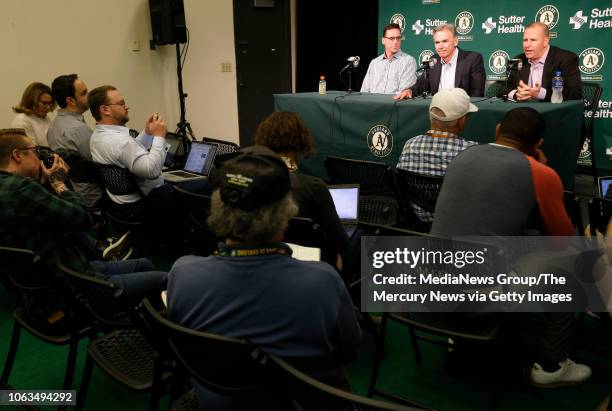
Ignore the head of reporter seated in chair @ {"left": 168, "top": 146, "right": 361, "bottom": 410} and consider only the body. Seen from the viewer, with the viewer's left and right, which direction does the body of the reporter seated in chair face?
facing away from the viewer

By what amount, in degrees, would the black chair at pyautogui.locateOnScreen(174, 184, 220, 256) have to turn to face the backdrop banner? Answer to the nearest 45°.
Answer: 0° — it already faces it

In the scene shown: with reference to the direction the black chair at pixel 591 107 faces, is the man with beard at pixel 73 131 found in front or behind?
in front

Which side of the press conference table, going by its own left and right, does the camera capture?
front

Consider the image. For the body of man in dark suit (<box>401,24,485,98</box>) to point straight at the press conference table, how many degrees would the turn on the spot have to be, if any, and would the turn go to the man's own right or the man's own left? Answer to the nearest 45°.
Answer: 0° — they already face it

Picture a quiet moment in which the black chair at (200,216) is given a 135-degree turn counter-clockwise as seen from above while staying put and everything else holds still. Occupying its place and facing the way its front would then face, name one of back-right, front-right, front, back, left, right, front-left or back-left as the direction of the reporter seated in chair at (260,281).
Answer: left

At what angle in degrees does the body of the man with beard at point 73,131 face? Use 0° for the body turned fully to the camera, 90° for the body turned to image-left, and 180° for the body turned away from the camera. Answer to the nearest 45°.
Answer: approximately 225°

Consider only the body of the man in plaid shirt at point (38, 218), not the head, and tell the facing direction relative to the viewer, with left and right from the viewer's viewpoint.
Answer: facing to the right of the viewer

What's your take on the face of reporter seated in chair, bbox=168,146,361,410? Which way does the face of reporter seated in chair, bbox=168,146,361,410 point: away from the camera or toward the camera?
away from the camera

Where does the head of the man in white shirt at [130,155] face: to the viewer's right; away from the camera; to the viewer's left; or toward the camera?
to the viewer's right

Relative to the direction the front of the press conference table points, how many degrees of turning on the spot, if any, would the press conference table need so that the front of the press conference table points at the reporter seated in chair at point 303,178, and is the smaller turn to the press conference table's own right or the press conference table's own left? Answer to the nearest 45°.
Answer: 0° — it already faces them

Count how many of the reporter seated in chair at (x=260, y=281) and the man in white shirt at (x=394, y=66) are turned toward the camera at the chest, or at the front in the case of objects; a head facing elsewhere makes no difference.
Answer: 1

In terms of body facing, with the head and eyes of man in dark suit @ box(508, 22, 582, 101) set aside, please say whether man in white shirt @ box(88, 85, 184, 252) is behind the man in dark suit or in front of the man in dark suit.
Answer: in front

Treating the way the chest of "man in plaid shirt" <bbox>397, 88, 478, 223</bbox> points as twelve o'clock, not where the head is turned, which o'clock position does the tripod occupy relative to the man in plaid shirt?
The tripod is roughly at 9 o'clock from the man in plaid shirt.

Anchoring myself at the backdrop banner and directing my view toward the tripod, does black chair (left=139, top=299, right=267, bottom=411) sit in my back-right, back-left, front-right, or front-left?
front-left

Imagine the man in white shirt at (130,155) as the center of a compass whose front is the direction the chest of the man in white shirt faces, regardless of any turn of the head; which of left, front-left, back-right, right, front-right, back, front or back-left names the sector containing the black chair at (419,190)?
front-right
